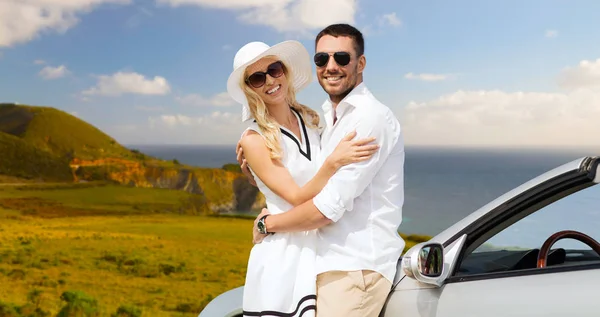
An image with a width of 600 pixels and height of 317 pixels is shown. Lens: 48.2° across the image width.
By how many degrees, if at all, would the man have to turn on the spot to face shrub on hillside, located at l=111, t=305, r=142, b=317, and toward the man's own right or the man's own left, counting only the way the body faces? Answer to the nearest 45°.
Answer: approximately 135° to the man's own right

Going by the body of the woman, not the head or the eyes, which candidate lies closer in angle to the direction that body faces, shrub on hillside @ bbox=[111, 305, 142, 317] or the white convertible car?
the white convertible car

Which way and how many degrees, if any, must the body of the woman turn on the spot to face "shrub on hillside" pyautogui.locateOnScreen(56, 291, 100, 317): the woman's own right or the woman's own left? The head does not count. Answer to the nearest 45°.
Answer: approximately 135° to the woman's own left

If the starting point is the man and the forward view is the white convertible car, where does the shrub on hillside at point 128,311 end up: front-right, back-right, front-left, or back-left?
back-left

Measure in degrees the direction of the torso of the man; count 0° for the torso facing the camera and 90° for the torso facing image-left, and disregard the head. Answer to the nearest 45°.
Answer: approximately 45°

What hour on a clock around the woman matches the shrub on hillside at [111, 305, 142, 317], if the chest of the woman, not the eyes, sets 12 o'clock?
The shrub on hillside is roughly at 7 o'clock from the woman.
